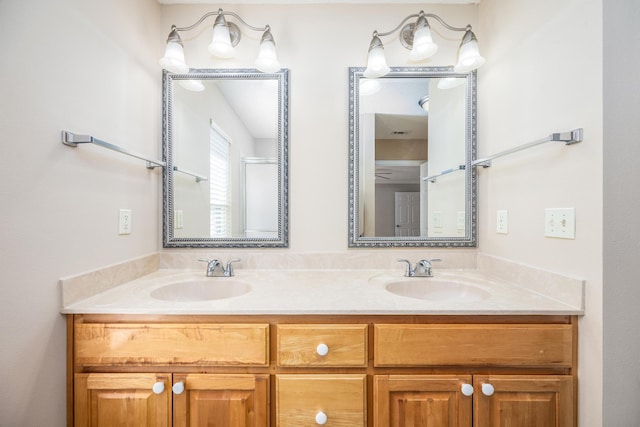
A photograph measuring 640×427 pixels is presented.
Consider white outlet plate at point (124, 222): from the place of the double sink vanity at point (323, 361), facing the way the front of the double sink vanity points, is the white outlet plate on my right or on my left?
on my right

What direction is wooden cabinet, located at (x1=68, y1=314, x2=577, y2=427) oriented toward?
toward the camera

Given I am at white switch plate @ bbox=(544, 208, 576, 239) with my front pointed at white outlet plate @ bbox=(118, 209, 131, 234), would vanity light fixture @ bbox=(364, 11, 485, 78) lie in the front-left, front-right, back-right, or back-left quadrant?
front-right

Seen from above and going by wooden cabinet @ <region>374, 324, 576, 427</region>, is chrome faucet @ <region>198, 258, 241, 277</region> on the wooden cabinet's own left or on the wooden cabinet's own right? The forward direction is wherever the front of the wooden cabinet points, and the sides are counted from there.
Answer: on the wooden cabinet's own right

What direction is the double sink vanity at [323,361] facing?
toward the camera
